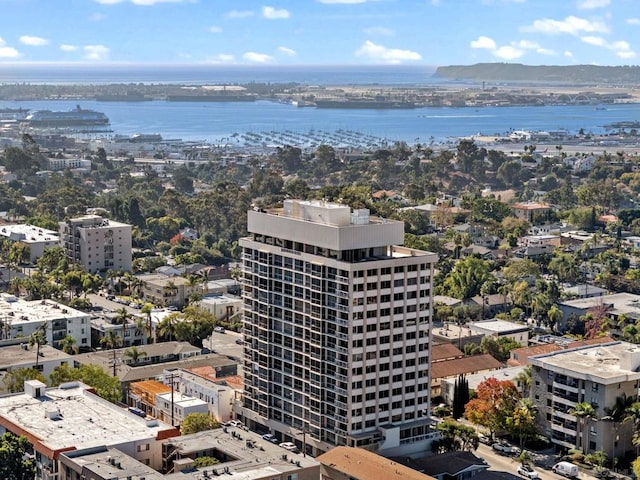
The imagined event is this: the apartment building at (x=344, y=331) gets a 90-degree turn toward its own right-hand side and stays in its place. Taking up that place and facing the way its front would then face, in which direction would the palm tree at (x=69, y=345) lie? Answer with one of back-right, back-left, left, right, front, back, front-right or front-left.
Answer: front

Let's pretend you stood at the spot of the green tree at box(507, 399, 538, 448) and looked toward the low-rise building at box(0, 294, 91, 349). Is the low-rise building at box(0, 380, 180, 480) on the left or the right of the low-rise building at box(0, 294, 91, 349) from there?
left

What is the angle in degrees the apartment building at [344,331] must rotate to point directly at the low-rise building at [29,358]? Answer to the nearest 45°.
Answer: approximately 90° to its right

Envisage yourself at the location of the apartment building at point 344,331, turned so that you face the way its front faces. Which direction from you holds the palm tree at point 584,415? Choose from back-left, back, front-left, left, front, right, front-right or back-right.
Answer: back-left

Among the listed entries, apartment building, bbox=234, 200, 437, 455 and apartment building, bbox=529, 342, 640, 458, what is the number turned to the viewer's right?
0

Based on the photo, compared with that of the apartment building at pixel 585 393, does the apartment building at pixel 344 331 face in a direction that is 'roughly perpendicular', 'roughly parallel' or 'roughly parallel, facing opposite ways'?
roughly parallel

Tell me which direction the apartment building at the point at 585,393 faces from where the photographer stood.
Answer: facing the viewer and to the left of the viewer

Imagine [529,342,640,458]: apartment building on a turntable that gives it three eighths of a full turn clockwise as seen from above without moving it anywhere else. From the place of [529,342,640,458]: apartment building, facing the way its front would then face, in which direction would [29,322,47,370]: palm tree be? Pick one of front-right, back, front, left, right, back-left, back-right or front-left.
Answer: left

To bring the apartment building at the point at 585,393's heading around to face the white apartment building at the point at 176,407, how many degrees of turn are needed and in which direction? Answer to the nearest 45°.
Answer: approximately 45° to its right

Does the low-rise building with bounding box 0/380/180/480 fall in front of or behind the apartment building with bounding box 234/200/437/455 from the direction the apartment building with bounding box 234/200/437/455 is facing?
in front

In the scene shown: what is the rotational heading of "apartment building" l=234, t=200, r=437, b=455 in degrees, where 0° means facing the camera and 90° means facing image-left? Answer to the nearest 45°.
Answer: approximately 45°

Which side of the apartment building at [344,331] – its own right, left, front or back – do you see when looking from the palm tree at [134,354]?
right

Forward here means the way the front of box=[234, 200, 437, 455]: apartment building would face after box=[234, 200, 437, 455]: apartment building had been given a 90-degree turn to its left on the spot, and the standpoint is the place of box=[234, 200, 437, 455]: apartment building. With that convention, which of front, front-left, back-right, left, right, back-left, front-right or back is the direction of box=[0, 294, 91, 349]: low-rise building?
back

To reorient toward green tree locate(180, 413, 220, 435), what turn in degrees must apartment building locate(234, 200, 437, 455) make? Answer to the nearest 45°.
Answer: approximately 45° to its right

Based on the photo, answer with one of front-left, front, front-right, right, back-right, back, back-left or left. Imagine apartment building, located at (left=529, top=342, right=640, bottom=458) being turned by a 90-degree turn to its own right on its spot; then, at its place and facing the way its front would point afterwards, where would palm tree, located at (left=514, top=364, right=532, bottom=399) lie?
front

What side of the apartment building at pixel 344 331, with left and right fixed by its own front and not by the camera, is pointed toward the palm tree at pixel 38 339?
right

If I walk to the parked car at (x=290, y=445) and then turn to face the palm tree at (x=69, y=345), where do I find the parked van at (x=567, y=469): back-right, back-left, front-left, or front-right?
back-right

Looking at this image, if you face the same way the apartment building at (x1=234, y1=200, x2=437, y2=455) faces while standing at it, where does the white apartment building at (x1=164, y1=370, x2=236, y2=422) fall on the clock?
The white apartment building is roughly at 3 o'clock from the apartment building.
